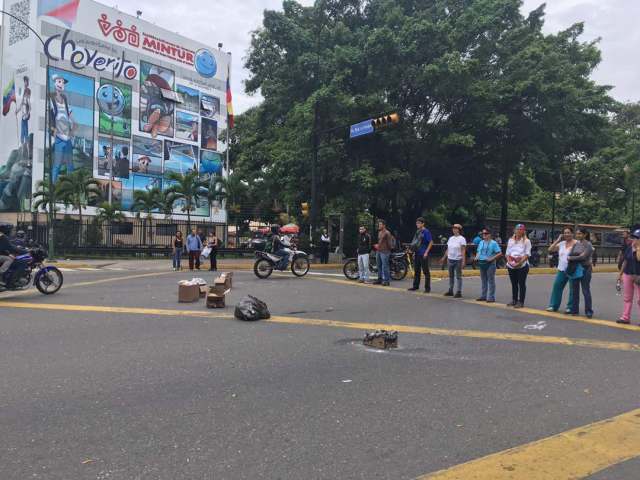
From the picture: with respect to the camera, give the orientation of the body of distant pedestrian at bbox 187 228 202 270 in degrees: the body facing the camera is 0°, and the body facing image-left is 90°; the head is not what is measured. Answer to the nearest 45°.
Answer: approximately 0°

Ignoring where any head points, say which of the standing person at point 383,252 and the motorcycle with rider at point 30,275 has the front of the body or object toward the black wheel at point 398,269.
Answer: the motorcycle with rider

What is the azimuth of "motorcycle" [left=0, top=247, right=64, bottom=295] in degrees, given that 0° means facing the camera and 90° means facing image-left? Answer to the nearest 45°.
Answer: approximately 270°

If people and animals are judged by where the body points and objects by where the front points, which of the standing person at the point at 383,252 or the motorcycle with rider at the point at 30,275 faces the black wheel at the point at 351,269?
the motorcycle with rider

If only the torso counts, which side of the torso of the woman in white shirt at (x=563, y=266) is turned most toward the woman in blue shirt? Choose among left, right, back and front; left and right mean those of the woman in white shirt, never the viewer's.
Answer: right

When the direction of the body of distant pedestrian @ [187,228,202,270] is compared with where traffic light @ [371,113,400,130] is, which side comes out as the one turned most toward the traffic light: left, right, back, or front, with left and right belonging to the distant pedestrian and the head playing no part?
left

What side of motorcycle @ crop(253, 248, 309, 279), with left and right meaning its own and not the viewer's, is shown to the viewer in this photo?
right

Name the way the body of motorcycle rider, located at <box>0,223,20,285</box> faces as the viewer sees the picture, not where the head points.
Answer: to the viewer's right

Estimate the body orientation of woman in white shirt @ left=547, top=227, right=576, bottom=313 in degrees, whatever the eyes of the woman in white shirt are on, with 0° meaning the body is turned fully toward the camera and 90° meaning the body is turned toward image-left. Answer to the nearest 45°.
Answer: approximately 45°
